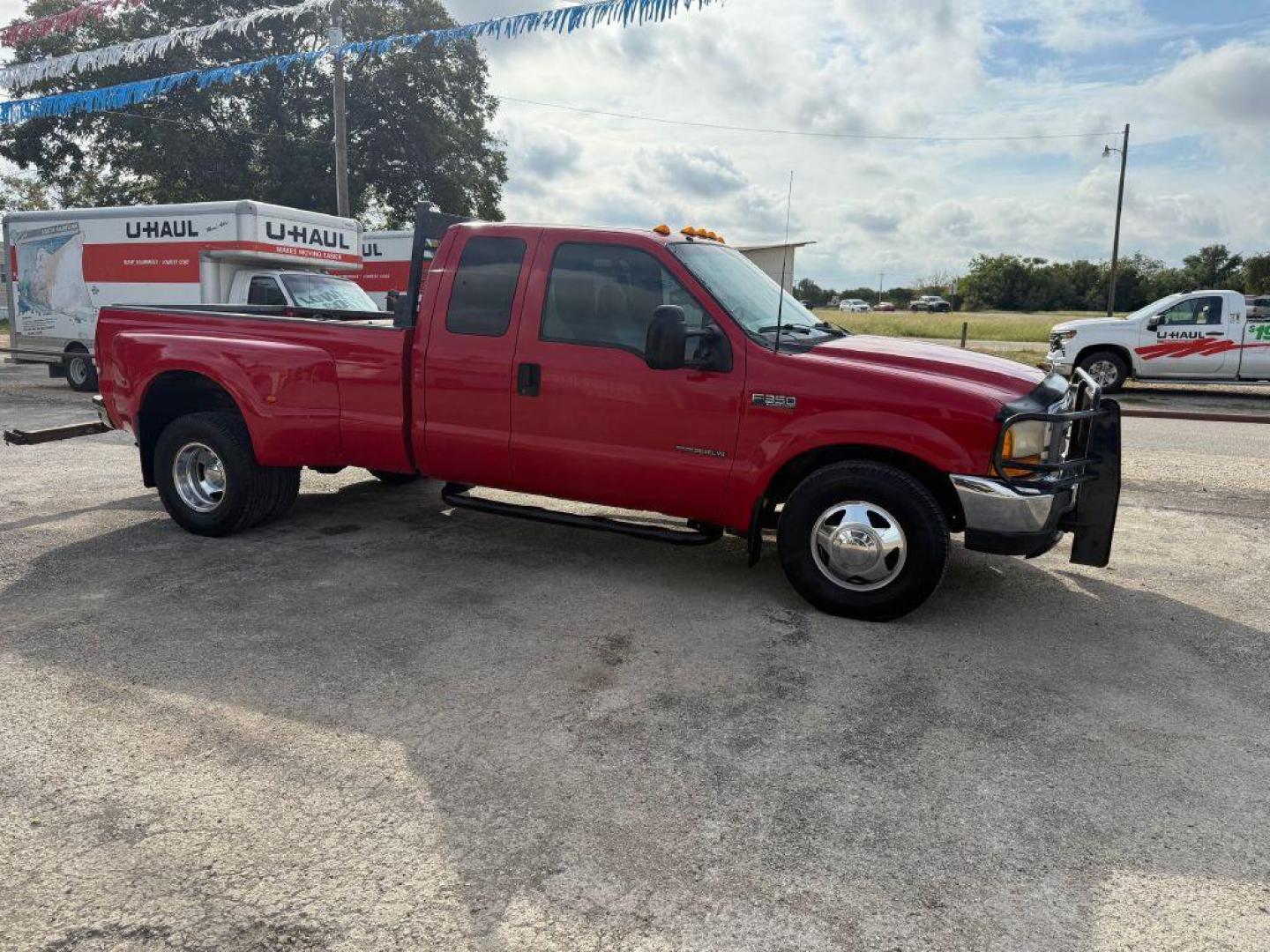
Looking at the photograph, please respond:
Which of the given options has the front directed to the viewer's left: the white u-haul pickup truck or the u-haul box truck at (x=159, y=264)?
the white u-haul pickup truck

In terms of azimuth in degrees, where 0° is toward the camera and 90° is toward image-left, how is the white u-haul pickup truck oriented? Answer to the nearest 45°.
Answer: approximately 90°

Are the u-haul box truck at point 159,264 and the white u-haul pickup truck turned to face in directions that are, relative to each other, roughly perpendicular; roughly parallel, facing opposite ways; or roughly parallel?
roughly parallel, facing opposite ways

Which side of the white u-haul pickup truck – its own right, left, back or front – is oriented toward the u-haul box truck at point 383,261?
front

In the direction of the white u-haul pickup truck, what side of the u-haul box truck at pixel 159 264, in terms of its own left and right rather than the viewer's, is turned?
front

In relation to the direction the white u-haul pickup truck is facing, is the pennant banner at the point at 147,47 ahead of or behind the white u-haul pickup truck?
ahead

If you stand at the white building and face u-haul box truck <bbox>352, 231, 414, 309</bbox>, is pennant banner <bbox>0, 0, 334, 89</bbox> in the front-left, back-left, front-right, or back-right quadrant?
front-left

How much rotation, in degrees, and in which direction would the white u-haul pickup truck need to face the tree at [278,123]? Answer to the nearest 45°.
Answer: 0° — it already faces it

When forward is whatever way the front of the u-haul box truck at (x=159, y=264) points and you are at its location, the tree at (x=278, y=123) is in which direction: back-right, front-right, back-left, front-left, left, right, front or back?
back-left

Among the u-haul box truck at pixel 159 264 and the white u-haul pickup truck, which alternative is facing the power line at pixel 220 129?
the white u-haul pickup truck

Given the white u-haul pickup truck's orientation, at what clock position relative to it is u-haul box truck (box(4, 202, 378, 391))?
The u-haul box truck is roughly at 11 o'clock from the white u-haul pickup truck.

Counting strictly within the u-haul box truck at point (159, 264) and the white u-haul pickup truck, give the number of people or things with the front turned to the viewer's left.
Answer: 1

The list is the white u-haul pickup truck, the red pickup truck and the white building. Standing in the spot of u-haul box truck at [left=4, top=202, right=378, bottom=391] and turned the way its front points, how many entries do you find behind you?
0

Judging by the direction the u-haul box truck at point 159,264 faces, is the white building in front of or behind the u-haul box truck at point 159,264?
in front

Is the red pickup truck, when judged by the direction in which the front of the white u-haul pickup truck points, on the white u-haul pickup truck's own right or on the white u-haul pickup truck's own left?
on the white u-haul pickup truck's own left
